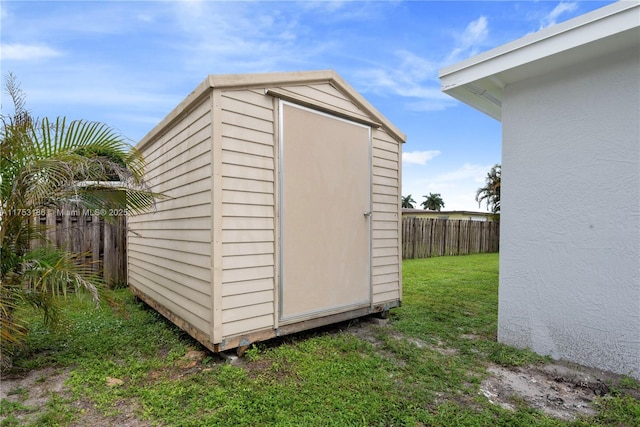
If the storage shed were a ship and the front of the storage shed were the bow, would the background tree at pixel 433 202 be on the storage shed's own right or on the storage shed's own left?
on the storage shed's own left

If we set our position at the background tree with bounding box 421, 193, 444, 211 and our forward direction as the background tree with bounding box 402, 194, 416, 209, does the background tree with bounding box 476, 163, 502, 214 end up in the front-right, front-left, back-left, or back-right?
back-left

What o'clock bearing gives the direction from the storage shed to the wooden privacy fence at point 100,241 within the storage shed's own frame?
The wooden privacy fence is roughly at 6 o'clock from the storage shed.

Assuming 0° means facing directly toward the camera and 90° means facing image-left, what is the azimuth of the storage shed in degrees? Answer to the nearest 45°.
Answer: approximately 315°

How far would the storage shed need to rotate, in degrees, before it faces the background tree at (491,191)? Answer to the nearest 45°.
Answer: approximately 90° to its left

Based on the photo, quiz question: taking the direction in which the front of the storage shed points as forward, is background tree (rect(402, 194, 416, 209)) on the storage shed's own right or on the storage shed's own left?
on the storage shed's own left

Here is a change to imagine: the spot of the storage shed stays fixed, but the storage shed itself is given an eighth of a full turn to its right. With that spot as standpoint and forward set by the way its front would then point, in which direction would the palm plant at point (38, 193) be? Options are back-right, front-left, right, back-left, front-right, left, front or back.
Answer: right

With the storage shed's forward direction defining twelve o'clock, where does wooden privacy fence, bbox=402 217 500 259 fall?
The wooden privacy fence is roughly at 9 o'clock from the storage shed.
